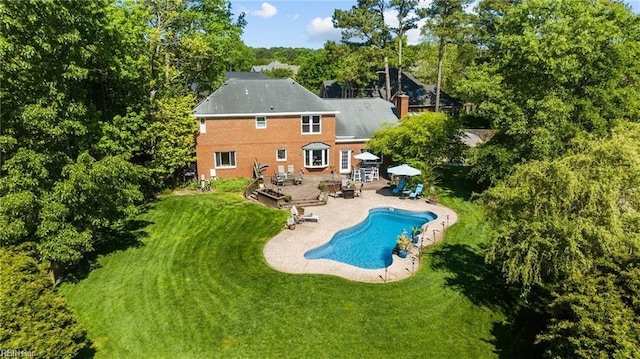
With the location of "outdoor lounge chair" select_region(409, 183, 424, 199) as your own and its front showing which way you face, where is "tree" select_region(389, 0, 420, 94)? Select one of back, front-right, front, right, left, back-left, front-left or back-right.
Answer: back-right

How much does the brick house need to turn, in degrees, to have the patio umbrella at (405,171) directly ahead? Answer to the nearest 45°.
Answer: approximately 135° to its right

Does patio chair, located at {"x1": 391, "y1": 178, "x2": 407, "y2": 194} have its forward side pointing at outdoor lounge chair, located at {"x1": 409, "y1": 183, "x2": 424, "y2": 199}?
no

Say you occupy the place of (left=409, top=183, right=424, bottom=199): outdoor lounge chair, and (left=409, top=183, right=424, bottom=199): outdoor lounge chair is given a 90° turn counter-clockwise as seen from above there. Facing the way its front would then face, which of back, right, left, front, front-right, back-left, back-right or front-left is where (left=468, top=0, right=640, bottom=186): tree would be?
front-left

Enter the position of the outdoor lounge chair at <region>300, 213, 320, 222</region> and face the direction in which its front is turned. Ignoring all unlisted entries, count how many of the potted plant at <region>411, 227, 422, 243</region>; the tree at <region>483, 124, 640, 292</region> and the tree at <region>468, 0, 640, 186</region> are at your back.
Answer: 0

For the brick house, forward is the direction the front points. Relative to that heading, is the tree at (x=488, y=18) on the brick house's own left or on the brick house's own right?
on the brick house's own right

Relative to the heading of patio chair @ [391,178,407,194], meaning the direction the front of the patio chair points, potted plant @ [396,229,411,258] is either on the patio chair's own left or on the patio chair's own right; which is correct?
on the patio chair's own left

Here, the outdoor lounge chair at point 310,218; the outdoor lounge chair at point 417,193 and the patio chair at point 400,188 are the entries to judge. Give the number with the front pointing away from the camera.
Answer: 0

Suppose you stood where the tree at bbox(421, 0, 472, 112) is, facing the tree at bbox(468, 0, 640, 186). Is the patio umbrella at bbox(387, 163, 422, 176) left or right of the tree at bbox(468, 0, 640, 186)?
right

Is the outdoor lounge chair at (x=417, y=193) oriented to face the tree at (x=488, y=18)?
no

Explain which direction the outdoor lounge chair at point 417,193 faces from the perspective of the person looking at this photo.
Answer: facing the viewer and to the left of the viewer

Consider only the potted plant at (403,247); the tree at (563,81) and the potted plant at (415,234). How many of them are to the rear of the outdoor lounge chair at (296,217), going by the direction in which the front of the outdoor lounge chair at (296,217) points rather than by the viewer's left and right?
0

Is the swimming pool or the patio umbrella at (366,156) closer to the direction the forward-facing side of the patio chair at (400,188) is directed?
the swimming pool

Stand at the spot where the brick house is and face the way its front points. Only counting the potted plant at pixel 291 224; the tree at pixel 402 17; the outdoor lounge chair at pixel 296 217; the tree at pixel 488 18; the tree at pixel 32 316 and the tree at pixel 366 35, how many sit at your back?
3

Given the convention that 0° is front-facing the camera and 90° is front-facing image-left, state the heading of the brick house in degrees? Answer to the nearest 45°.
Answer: approximately 180°
